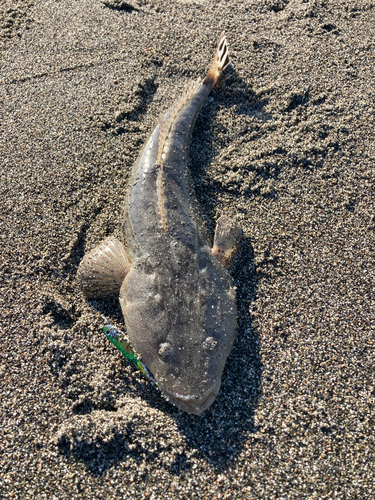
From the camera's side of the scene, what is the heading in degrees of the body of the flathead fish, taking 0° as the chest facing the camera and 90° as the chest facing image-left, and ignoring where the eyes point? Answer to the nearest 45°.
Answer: approximately 0°
